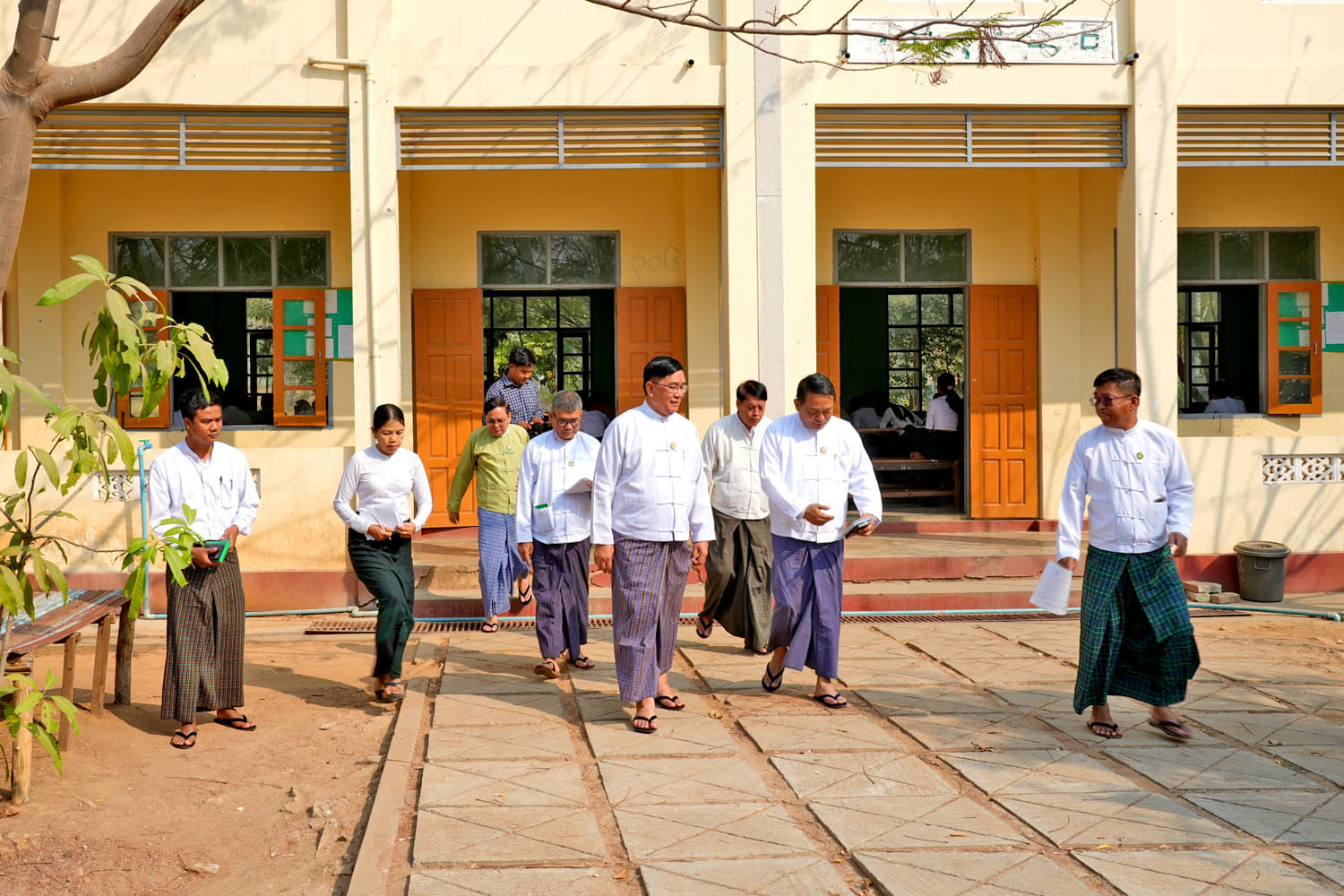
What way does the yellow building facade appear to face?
toward the camera

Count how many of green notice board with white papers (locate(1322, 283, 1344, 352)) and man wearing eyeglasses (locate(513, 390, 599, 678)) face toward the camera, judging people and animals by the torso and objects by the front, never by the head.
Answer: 2

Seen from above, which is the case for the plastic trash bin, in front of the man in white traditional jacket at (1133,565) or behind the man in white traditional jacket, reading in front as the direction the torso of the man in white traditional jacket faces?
behind

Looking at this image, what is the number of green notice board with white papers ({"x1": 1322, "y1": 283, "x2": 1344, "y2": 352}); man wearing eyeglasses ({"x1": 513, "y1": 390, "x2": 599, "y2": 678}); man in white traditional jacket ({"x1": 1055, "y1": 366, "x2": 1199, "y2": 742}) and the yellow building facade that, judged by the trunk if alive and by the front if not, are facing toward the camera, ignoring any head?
4

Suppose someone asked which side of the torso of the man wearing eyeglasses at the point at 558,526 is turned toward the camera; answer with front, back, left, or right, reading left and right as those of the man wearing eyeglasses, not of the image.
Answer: front

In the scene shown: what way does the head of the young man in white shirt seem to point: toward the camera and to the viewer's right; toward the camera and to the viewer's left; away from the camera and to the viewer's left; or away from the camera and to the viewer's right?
toward the camera and to the viewer's right

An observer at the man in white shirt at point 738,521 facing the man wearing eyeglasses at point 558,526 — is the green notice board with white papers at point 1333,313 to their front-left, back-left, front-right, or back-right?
back-right

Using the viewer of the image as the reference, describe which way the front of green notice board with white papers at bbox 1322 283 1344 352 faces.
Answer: facing the viewer

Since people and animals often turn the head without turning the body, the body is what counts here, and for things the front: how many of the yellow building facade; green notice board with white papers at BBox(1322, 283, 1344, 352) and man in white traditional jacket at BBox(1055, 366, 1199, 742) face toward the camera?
3

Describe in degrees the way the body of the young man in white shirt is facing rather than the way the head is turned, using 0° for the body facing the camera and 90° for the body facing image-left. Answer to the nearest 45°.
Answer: approximately 315°
